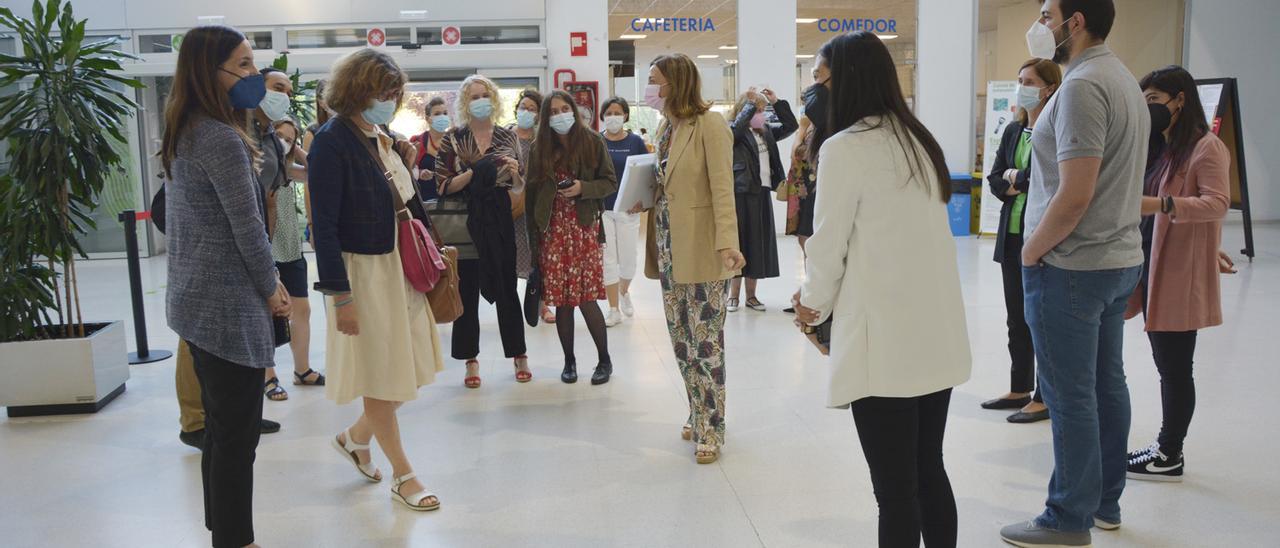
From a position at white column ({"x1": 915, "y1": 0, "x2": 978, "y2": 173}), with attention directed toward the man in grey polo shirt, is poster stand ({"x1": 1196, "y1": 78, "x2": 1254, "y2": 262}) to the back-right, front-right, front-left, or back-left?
front-left

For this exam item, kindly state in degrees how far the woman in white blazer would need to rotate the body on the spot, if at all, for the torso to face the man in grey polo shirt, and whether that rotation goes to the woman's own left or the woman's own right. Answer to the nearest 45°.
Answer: approximately 90° to the woman's own right

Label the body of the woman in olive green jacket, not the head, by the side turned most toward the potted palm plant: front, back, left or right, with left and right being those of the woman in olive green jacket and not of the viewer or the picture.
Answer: right

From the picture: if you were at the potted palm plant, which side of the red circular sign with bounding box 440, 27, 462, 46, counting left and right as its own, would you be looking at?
front

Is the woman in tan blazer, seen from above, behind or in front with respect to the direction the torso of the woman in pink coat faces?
in front

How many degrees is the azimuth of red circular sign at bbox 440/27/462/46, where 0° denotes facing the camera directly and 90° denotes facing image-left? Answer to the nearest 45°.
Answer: approximately 0°

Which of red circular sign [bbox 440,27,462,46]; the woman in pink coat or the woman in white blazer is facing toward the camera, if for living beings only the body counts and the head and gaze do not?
the red circular sign

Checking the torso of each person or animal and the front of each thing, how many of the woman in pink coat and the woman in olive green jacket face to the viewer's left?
1

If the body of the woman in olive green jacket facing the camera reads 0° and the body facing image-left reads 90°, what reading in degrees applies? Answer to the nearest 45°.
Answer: approximately 0°

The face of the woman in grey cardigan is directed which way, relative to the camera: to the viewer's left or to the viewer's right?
to the viewer's right

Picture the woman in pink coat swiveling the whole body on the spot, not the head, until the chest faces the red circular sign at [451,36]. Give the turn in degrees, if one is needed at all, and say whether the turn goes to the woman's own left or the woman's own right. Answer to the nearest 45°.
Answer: approximately 45° to the woman's own right

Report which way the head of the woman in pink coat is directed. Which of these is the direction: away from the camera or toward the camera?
toward the camera

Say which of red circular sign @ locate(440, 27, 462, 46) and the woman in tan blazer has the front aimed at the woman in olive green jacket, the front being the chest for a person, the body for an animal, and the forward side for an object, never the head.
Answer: the red circular sign

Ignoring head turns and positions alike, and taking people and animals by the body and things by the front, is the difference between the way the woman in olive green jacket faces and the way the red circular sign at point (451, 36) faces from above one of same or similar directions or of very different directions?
same or similar directions

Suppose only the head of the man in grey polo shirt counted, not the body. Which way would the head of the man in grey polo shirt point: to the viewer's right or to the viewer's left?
to the viewer's left

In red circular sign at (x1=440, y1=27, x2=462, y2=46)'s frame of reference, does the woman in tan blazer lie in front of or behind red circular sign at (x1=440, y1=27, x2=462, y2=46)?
in front
